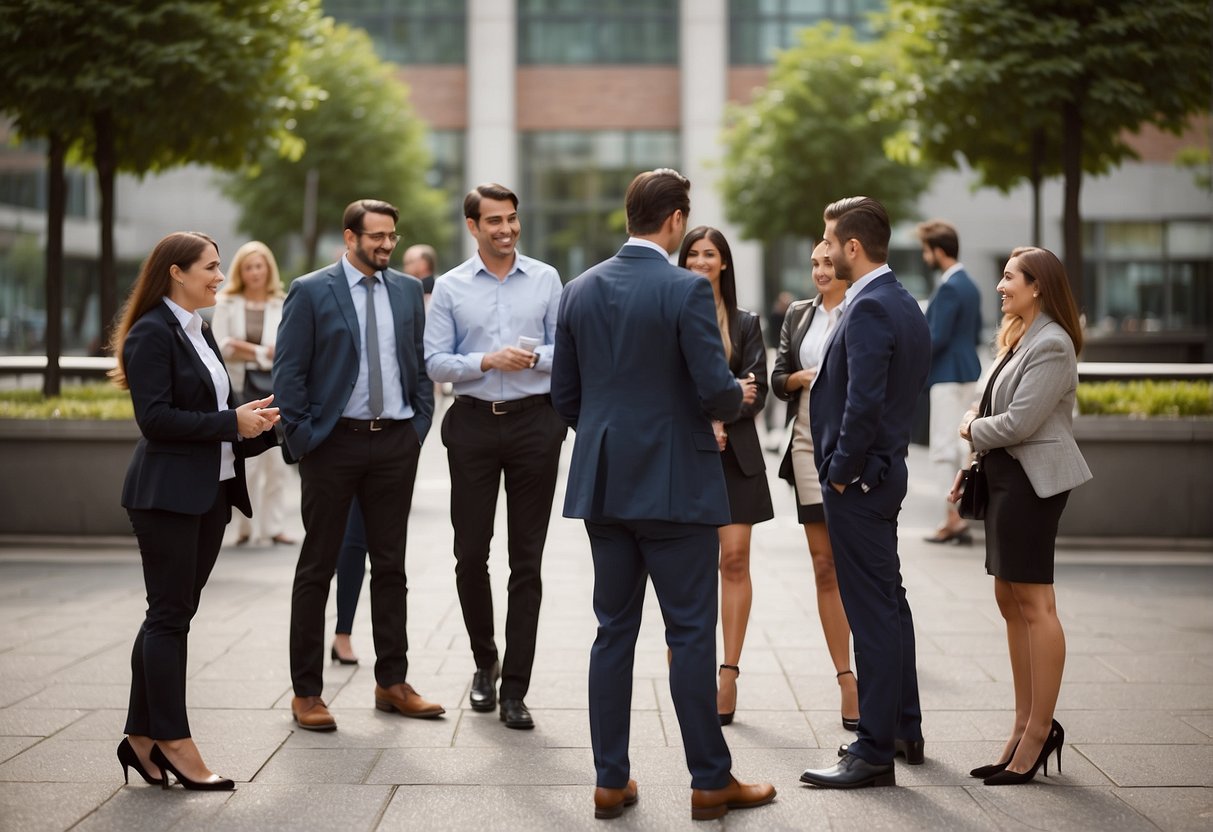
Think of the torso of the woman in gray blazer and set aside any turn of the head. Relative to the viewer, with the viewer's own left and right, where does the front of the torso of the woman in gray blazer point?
facing to the left of the viewer

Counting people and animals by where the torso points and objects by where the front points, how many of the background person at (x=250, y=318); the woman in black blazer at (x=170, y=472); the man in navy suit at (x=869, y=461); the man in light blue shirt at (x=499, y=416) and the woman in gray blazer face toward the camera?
2

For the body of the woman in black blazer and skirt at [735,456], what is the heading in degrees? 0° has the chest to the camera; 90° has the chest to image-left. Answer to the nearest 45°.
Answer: approximately 45°

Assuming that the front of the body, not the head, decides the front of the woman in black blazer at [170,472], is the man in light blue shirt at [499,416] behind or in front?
in front

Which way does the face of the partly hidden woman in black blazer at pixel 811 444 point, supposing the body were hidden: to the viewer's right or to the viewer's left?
to the viewer's left

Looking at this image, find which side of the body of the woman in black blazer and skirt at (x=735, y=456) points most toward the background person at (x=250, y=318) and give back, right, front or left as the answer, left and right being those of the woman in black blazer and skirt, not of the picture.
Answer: right

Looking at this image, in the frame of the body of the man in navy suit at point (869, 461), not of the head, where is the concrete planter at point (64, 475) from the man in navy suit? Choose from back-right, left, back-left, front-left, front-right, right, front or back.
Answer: front-right

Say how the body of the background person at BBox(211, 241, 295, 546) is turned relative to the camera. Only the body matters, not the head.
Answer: toward the camera

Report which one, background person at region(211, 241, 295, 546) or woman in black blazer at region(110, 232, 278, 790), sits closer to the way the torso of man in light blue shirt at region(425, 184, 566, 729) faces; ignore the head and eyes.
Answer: the woman in black blazer

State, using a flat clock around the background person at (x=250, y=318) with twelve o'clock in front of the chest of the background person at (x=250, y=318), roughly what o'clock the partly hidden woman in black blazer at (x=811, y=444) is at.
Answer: the partly hidden woman in black blazer at (x=811, y=444) is roughly at 11 o'clock from the background person at (x=250, y=318).

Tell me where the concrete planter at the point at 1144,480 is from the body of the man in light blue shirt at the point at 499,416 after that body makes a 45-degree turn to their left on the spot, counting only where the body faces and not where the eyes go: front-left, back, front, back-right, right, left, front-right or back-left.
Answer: left

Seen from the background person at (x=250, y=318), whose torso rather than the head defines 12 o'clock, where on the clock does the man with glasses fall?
The man with glasses is roughly at 12 o'clock from the background person.

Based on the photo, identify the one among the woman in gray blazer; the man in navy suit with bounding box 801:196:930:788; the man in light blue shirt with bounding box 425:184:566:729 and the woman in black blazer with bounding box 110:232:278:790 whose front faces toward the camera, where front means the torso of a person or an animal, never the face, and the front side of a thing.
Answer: the man in light blue shirt

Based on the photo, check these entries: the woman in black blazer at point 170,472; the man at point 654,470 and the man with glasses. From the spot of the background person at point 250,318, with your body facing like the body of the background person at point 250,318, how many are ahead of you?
3

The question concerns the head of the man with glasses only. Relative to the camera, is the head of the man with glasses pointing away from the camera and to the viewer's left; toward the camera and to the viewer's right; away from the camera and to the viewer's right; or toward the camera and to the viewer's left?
toward the camera and to the viewer's right

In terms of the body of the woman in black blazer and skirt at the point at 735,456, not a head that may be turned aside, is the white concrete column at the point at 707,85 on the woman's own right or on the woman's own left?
on the woman's own right

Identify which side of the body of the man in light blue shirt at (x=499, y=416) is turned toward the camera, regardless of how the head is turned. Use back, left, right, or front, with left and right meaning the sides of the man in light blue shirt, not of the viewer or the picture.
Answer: front

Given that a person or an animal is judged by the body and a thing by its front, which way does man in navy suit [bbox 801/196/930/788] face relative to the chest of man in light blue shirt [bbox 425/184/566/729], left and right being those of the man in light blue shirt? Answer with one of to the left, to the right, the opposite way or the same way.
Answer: to the right

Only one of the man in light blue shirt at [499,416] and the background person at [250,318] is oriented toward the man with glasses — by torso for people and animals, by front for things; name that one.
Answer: the background person

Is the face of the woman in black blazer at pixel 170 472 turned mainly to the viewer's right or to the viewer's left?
to the viewer's right

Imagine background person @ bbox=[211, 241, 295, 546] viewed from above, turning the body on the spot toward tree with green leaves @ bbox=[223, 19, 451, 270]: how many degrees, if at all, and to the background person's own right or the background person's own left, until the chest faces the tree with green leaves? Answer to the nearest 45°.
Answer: approximately 180°

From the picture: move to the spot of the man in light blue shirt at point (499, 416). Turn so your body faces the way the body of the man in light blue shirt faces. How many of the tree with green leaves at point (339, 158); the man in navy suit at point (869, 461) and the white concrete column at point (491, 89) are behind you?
2
